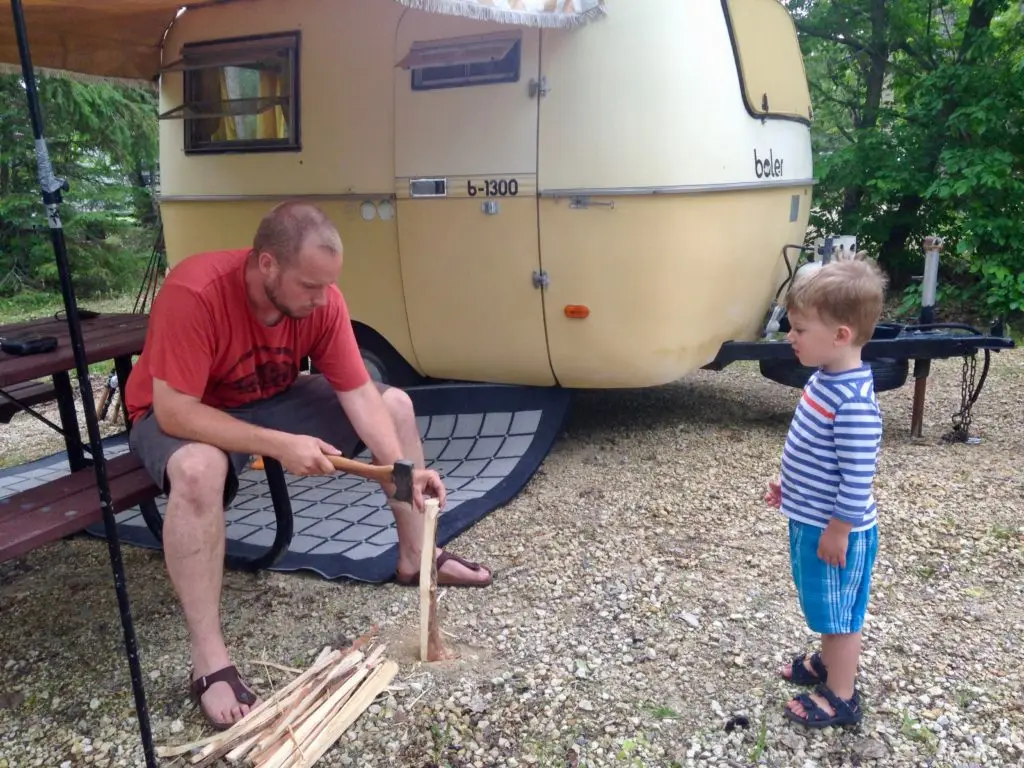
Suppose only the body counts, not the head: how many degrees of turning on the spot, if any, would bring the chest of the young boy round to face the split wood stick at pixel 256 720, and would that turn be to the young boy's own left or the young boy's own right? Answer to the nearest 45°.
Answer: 0° — they already face it

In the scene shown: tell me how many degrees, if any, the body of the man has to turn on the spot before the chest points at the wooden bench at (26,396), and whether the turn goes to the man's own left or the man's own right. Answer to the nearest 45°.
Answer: approximately 180°

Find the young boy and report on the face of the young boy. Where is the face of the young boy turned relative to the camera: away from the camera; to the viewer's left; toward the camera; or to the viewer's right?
to the viewer's left

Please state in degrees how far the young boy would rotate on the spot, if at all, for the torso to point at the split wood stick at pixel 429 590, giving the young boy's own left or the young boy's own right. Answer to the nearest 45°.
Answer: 0° — they already face it

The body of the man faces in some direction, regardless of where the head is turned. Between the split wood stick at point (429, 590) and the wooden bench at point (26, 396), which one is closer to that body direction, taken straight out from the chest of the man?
the split wood stick

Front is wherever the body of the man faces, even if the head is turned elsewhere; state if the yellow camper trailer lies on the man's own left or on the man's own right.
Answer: on the man's own left

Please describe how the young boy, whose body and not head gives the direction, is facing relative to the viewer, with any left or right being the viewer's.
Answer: facing to the left of the viewer
